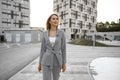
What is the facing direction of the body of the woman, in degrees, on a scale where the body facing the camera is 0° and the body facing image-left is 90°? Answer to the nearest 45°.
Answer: approximately 0°

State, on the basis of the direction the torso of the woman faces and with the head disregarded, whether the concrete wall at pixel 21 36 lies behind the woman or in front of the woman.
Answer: behind
